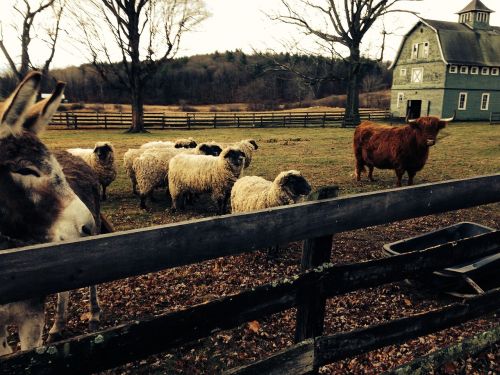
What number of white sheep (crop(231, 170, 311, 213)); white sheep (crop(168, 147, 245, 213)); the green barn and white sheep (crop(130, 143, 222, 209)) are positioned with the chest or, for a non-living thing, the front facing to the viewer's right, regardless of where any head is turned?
3

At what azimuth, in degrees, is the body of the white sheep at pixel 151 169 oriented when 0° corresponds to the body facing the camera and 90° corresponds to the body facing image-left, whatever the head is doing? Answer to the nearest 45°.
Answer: approximately 270°

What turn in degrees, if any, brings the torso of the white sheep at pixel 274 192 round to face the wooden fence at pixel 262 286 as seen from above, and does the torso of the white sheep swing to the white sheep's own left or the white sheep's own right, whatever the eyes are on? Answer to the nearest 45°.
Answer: approximately 90° to the white sheep's own right

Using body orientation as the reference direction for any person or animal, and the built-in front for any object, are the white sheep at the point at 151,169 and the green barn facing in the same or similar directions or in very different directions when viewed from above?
very different directions

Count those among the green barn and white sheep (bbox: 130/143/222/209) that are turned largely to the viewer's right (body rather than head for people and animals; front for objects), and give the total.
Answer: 1

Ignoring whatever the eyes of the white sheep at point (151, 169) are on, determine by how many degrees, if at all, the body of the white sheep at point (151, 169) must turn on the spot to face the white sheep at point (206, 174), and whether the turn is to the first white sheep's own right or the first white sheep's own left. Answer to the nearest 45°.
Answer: approximately 45° to the first white sheep's own right

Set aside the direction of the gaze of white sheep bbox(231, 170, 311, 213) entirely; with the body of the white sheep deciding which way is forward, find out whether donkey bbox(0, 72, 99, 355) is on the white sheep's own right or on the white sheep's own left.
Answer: on the white sheep's own right

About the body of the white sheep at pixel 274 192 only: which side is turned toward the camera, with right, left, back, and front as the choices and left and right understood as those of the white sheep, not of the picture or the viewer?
right

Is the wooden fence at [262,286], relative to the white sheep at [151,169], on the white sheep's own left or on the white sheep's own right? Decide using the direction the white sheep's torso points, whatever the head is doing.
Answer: on the white sheep's own right

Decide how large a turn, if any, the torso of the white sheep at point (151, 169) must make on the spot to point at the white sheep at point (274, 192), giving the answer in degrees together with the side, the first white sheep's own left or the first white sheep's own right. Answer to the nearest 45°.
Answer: approximately 45° to the first white sheep's own right

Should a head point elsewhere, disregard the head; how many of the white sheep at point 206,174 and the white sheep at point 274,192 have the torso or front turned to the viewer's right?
2

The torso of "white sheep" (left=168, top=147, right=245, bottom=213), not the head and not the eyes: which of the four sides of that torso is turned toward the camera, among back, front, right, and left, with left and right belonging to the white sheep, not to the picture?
right

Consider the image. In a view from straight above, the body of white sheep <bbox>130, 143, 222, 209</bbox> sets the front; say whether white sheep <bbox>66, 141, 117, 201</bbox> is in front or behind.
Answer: behind
